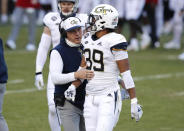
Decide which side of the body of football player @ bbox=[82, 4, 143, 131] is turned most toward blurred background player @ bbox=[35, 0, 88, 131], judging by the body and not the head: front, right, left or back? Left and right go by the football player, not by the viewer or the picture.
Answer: right

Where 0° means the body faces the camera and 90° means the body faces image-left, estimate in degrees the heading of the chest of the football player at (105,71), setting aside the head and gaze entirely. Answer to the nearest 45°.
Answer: approximately 45°

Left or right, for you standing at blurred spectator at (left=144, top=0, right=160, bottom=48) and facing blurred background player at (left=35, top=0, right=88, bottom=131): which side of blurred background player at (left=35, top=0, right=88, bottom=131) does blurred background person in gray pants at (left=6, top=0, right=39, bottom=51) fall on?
right

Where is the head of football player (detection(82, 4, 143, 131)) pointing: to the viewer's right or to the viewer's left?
to the viewer's left

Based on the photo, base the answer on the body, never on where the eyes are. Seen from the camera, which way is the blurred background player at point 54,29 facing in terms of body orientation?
toward the camera
